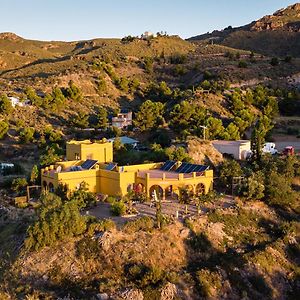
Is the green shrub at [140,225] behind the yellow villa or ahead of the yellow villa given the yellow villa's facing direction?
ahead

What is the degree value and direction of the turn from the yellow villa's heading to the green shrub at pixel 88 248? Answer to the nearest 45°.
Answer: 0° — it already faces it

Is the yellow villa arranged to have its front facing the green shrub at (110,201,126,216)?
yes

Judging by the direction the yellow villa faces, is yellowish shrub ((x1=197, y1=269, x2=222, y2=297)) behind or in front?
in front

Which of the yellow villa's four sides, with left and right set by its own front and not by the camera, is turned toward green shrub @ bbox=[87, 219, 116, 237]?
front

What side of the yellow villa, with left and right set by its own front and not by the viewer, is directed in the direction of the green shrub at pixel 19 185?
right

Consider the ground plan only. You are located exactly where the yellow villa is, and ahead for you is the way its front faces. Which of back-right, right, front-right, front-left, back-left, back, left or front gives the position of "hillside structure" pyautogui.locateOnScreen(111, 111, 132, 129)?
back

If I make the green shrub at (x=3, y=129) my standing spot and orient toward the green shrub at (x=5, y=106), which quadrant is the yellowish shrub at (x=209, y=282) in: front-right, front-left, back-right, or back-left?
back-right

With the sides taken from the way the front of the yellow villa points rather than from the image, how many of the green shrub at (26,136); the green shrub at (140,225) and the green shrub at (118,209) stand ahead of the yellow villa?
2

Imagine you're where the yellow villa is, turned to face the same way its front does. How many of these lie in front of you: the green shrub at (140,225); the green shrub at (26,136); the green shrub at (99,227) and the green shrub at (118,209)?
3

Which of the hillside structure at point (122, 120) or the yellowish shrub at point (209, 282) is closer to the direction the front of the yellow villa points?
the yellowish shrub

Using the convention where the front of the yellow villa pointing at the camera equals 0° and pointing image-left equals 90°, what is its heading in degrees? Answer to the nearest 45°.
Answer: approximately 0°

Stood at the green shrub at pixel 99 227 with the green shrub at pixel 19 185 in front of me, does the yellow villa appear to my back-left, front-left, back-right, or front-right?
front-right

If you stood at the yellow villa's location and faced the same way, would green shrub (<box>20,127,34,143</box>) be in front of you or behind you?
behind
